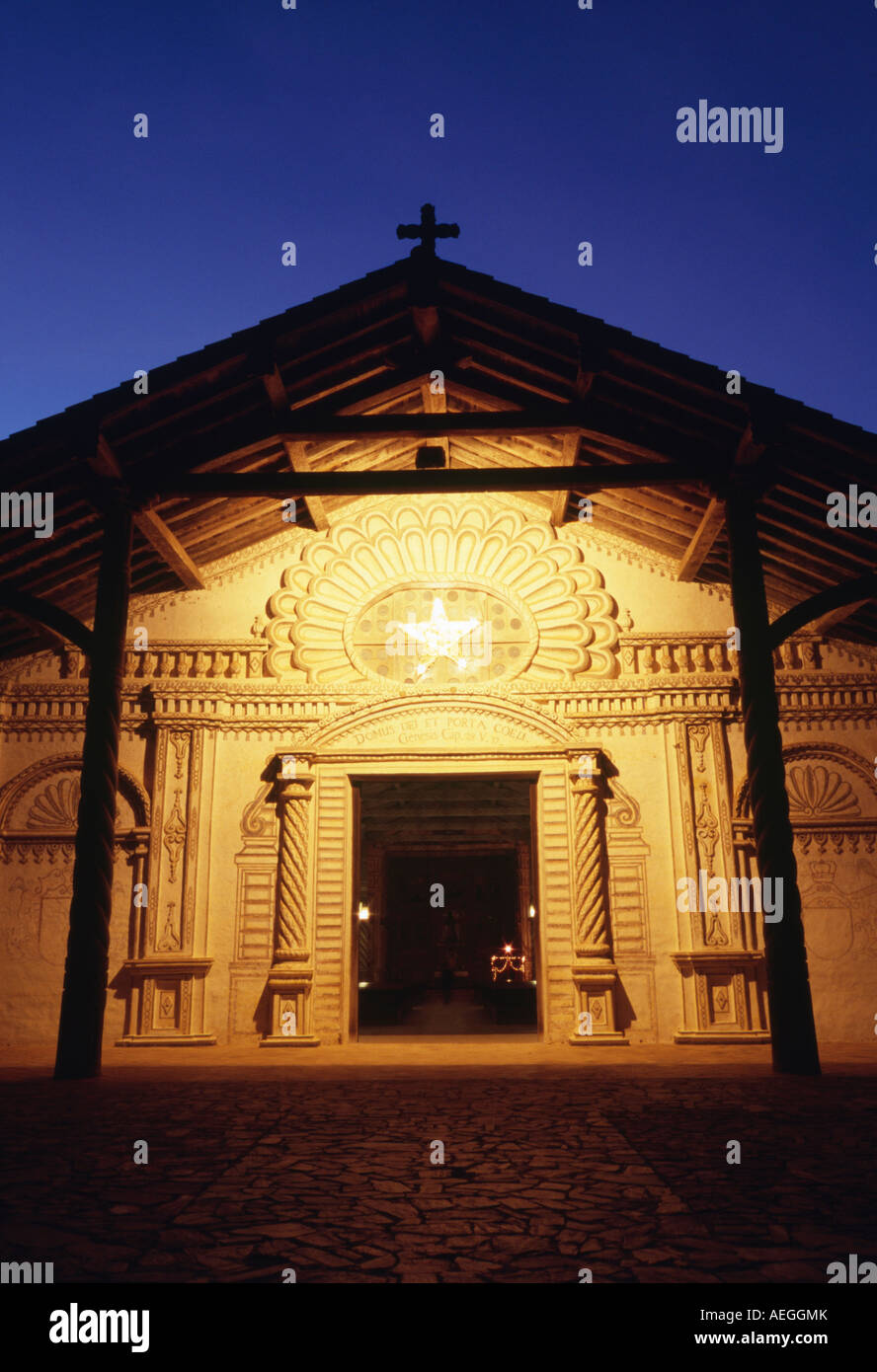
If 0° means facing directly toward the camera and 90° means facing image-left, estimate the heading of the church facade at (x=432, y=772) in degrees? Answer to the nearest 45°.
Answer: approximately 0°
